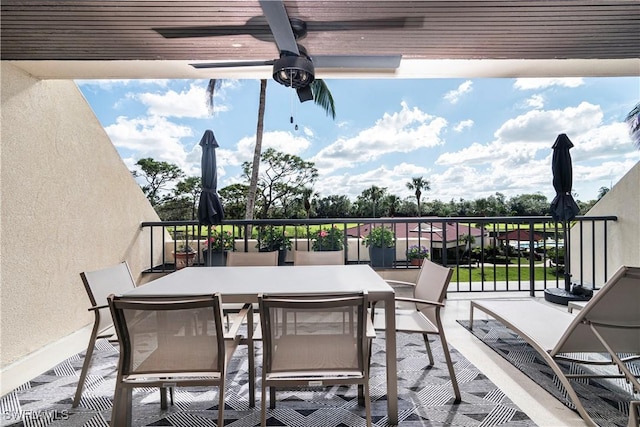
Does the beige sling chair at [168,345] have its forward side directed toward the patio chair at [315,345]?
no

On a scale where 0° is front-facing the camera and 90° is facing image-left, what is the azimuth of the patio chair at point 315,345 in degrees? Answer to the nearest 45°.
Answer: approximately 180°

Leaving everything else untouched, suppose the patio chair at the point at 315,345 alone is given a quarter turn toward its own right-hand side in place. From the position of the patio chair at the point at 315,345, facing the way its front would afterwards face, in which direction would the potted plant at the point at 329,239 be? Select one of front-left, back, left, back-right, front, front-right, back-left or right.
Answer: left

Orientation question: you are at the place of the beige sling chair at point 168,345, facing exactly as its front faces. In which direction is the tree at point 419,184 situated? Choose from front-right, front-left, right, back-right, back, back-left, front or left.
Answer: front-right

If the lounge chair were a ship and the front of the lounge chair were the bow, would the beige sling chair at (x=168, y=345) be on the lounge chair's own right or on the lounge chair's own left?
on the lounge chair's own left

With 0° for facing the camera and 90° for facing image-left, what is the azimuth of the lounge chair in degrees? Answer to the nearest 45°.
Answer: approximately 135°

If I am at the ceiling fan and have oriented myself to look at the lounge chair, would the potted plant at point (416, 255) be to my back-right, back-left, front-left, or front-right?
front-left

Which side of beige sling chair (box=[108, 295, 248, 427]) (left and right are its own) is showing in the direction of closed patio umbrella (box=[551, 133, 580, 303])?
right

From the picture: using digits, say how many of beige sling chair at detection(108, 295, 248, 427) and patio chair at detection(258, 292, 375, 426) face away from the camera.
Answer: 2

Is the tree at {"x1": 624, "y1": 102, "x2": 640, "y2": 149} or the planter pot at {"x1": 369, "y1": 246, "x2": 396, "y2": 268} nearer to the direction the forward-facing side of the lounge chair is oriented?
the planter pot

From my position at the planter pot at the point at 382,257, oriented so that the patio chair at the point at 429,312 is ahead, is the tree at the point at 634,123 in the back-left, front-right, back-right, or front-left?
back-left

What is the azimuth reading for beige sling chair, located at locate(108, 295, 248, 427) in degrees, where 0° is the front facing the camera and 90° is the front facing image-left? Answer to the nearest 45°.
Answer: approximately 180°

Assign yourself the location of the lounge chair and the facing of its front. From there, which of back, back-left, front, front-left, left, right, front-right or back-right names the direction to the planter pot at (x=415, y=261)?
front
